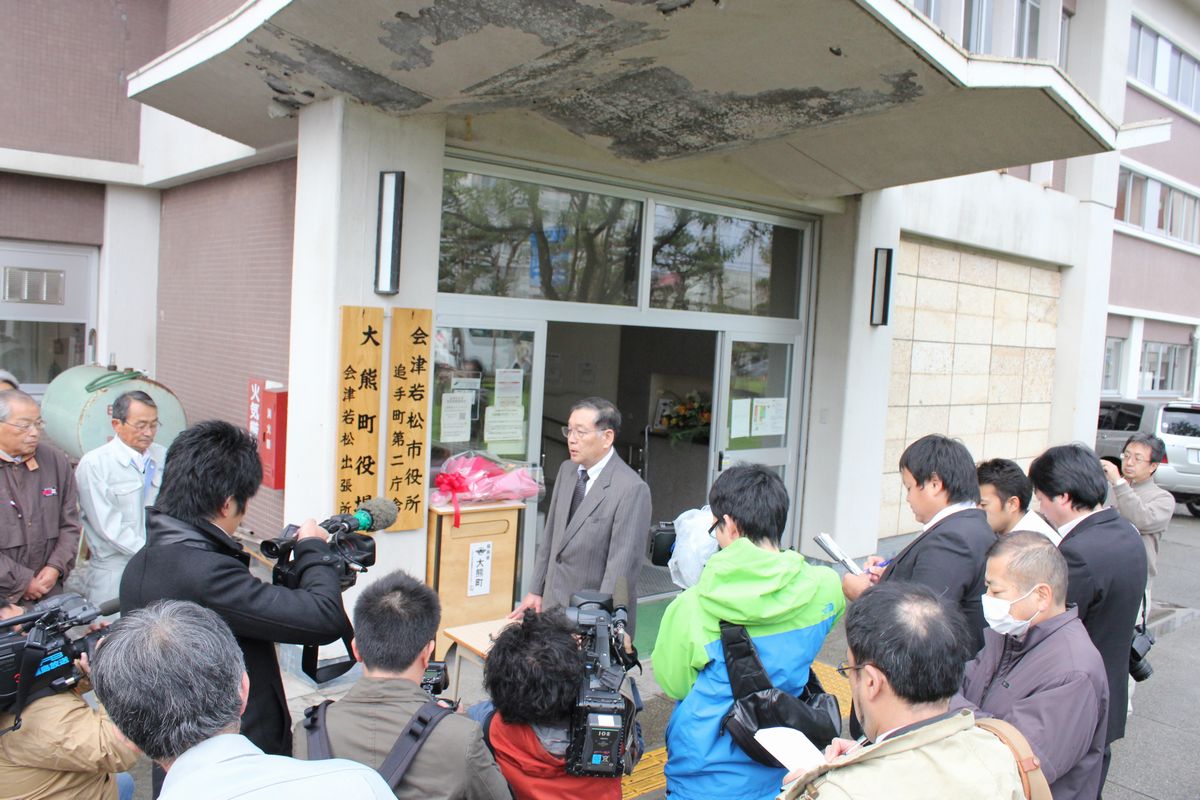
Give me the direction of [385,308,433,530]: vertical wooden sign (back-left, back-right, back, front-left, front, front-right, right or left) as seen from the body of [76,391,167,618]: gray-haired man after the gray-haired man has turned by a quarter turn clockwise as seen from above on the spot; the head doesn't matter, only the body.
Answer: back-left

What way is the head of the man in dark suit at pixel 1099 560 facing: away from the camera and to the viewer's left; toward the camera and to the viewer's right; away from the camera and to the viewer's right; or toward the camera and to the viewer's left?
away from the camera and to the viewer's left

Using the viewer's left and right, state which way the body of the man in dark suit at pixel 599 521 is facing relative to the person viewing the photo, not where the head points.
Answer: facing the viewer and to the left of the viewer

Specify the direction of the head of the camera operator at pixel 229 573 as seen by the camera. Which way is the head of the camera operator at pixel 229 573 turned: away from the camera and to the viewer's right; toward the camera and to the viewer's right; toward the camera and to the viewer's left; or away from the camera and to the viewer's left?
away from the camera and to the viewer's right

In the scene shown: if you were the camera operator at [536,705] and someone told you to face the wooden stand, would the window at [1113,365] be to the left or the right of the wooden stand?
right

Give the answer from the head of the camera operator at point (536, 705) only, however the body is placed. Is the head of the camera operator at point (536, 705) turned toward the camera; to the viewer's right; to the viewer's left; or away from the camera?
away from the camera

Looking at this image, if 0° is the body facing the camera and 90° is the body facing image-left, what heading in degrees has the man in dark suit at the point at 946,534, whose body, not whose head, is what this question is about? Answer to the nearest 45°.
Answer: approximately 90°

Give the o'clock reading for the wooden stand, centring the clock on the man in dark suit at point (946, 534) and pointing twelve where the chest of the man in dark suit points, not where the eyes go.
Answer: The wooden stand is roughly at 1 o'clock from the man in dark suit.

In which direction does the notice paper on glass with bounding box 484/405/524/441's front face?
toward the camera

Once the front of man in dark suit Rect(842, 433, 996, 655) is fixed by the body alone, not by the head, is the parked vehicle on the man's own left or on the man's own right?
on the man's own right

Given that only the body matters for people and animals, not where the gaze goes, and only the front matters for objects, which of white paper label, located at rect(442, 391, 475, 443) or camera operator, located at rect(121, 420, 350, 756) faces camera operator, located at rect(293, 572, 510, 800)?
the white paper label

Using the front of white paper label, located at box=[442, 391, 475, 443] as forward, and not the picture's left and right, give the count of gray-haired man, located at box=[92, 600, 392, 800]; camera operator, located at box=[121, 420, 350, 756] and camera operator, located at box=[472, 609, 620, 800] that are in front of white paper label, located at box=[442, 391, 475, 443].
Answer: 3

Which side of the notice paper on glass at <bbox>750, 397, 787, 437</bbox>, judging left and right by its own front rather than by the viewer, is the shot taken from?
front

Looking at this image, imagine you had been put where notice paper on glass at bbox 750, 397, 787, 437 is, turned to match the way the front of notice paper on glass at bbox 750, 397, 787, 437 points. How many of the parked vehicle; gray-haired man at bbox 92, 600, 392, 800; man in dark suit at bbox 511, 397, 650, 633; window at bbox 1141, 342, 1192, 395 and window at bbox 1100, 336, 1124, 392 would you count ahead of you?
2

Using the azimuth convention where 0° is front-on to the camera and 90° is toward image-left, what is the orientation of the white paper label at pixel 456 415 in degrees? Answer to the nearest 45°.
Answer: approximately 0°

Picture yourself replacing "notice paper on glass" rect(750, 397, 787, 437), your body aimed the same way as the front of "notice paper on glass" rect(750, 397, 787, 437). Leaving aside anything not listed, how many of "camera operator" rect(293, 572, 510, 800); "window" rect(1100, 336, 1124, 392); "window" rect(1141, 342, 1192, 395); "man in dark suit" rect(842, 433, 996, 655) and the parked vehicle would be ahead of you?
2

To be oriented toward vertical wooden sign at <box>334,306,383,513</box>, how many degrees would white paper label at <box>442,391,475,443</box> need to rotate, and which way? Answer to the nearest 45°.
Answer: approximately 45° to its right

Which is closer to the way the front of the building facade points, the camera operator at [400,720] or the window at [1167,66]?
the camera operator
